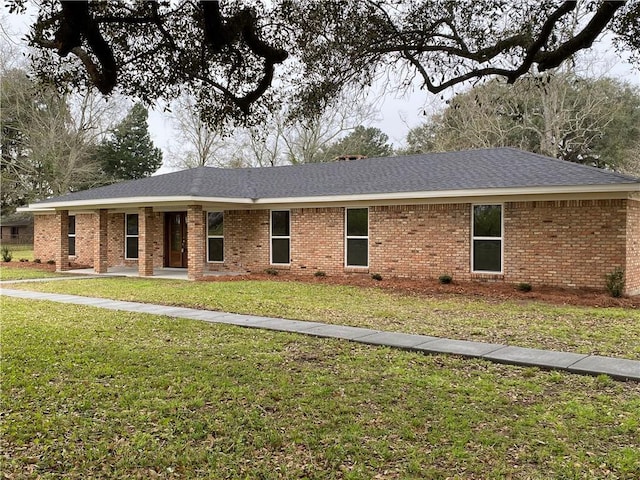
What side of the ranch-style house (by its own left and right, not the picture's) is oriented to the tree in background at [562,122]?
back

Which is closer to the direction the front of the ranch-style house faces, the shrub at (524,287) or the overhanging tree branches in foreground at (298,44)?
the overhanging tree branches in foreground

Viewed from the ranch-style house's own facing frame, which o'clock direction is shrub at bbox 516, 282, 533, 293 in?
The shrub is roughly at 9 o'clock from the ranch-style house.

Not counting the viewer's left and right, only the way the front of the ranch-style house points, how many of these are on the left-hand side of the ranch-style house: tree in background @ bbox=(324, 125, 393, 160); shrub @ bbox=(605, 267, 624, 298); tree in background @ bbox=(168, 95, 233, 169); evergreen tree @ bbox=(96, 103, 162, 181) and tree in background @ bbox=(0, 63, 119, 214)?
1

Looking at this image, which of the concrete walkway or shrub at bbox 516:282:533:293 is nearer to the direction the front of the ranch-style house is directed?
the concrete walkway

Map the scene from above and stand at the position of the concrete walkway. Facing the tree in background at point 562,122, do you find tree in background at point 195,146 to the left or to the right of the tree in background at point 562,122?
left

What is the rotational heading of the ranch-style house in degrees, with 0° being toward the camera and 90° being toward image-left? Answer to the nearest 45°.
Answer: approximately 45°

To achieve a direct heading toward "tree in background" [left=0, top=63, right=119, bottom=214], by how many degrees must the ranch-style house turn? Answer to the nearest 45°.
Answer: approximately 90° to its right

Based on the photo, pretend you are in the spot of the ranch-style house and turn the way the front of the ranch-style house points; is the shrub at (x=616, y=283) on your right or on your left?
on your left
